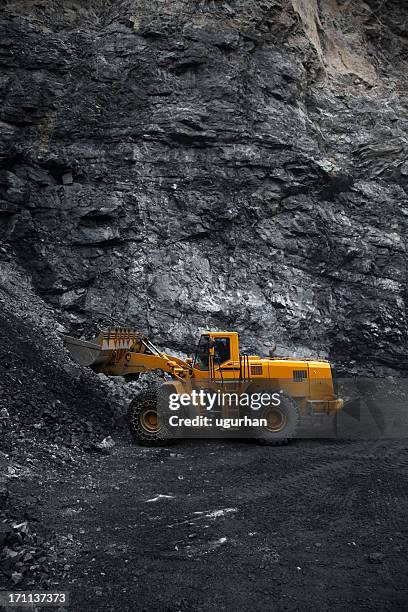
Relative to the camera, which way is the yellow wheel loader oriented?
to the viewer's left
